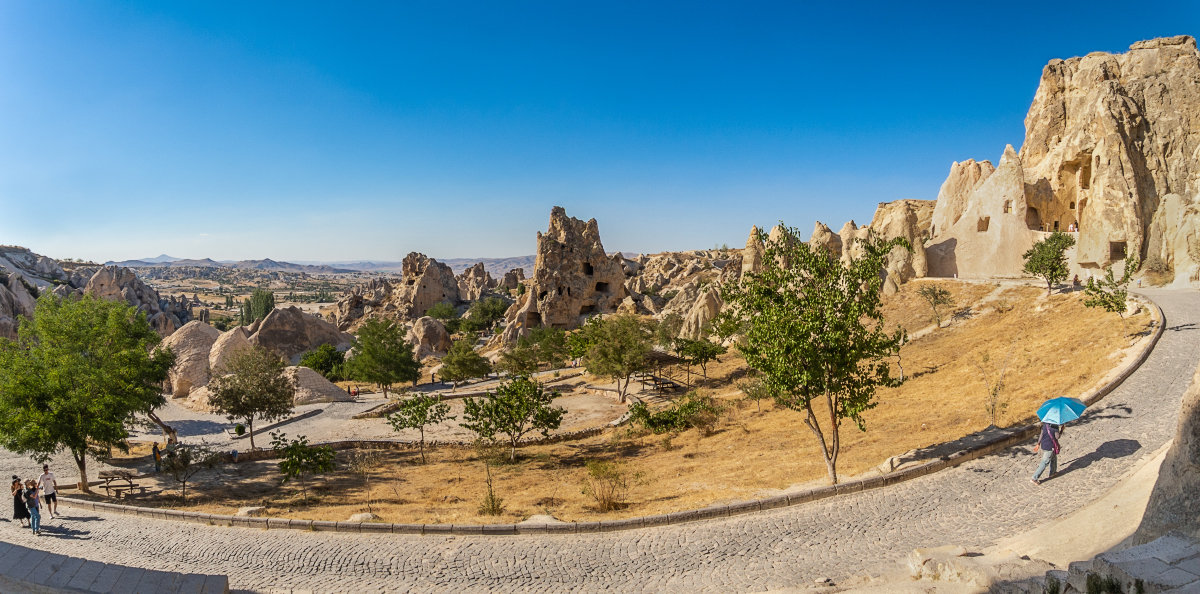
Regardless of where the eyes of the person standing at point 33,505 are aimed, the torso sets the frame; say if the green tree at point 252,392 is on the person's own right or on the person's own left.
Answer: on the person's own left

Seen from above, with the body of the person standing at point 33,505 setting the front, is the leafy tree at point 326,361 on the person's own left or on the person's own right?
on the person's own left
